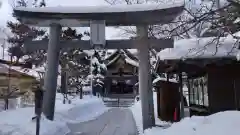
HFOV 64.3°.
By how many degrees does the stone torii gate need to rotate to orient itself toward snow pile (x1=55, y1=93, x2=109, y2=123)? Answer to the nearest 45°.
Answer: approximately 180°

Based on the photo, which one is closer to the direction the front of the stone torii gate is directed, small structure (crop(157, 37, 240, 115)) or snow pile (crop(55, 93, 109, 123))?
the small structure

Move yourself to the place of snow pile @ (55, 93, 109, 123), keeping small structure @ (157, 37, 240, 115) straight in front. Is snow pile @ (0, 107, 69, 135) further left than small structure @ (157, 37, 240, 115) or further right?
right

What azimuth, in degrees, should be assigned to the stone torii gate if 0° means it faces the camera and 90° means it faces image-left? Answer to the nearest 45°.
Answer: approximately 0°

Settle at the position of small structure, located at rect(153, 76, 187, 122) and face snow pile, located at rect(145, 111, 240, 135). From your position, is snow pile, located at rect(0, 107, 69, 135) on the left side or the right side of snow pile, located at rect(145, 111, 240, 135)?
right

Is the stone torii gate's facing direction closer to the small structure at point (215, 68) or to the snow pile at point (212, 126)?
the snow pile

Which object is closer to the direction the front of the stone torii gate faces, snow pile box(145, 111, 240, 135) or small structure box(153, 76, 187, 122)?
the snow pile

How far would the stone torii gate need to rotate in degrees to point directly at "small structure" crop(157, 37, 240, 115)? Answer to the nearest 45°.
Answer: approximately 90° to its left

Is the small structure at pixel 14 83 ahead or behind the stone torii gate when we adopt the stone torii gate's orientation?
behind

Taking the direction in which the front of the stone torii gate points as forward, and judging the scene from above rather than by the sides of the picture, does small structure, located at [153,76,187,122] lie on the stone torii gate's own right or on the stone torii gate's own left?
on the stone torii gate's own left
